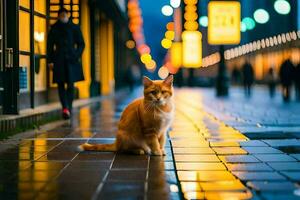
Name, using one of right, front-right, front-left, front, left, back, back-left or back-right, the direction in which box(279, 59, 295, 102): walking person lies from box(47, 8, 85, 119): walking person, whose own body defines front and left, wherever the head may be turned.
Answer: back-left

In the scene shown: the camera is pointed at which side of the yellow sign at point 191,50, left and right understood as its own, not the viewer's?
front

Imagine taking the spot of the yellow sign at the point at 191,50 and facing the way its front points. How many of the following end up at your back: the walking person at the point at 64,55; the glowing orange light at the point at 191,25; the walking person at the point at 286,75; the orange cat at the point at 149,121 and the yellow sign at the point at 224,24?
1

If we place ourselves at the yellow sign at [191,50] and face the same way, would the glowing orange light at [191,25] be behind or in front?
behind

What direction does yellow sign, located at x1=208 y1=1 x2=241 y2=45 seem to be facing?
toward the camera

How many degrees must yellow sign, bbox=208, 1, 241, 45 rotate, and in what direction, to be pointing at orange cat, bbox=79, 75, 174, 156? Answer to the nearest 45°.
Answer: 0° — it already faces it

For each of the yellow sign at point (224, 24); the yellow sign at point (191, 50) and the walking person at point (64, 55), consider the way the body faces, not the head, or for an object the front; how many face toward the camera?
3

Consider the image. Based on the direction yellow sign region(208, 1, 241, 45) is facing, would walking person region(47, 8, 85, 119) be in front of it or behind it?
in front

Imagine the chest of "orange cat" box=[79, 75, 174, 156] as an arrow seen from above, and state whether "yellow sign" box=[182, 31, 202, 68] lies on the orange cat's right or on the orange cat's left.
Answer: on the orange cat's left

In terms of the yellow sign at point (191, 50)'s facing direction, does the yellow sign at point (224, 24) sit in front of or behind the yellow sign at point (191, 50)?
in front

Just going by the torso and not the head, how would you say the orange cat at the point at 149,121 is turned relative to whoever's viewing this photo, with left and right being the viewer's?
facing the viewer and to the right of the viewer

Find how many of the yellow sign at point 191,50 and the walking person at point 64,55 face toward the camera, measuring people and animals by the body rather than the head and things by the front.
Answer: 2
